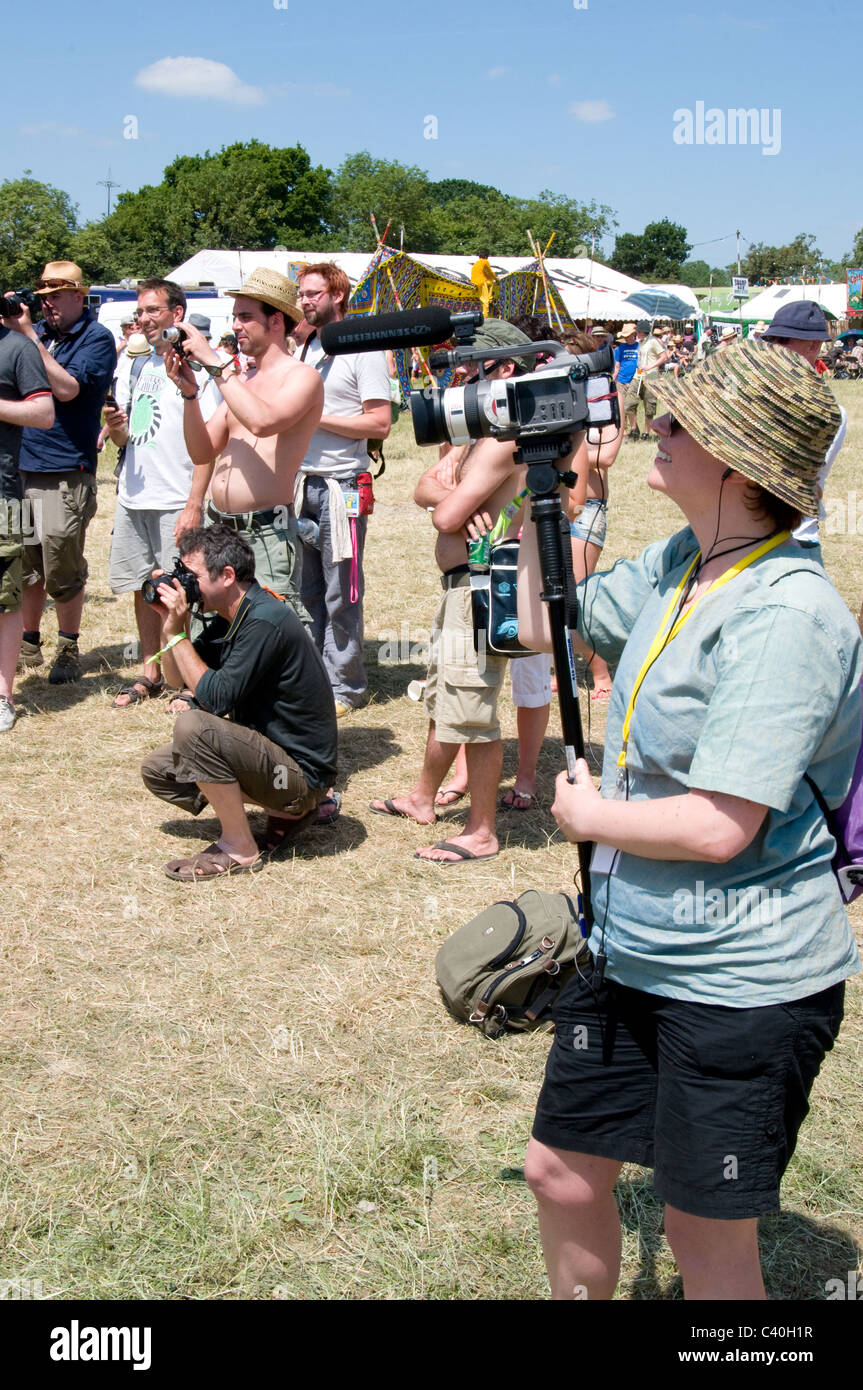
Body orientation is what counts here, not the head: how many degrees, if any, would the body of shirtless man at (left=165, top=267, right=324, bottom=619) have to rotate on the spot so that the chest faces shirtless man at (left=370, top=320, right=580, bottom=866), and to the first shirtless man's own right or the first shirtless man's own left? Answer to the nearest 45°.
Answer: approximately 90° to the first shirtless man's own left

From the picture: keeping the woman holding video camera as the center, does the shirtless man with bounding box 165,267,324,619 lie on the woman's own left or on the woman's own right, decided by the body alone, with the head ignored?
on the woman's own right

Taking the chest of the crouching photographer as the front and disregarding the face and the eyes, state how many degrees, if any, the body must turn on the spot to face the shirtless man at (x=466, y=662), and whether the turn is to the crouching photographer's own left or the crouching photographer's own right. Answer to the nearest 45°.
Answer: approximately 180°

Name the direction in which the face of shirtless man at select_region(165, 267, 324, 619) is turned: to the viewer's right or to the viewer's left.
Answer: to the viewer's left

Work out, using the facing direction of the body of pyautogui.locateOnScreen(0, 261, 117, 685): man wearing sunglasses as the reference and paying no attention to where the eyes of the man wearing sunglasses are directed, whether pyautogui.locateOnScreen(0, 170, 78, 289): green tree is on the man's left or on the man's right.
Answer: on the man's right

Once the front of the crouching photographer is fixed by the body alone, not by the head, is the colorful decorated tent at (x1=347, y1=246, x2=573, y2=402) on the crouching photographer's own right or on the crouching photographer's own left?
on the crouching photographer's own right

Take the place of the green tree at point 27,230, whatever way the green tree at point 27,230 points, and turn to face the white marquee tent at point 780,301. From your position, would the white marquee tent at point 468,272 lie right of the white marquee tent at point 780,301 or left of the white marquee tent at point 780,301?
right

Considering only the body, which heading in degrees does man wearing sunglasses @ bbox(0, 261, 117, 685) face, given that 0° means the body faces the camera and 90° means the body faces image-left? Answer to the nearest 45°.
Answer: approximately 45°

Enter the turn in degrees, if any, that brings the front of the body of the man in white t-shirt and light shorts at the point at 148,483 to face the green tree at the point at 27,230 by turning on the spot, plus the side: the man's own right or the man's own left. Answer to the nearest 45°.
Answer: approximately 135° to the man's own right
